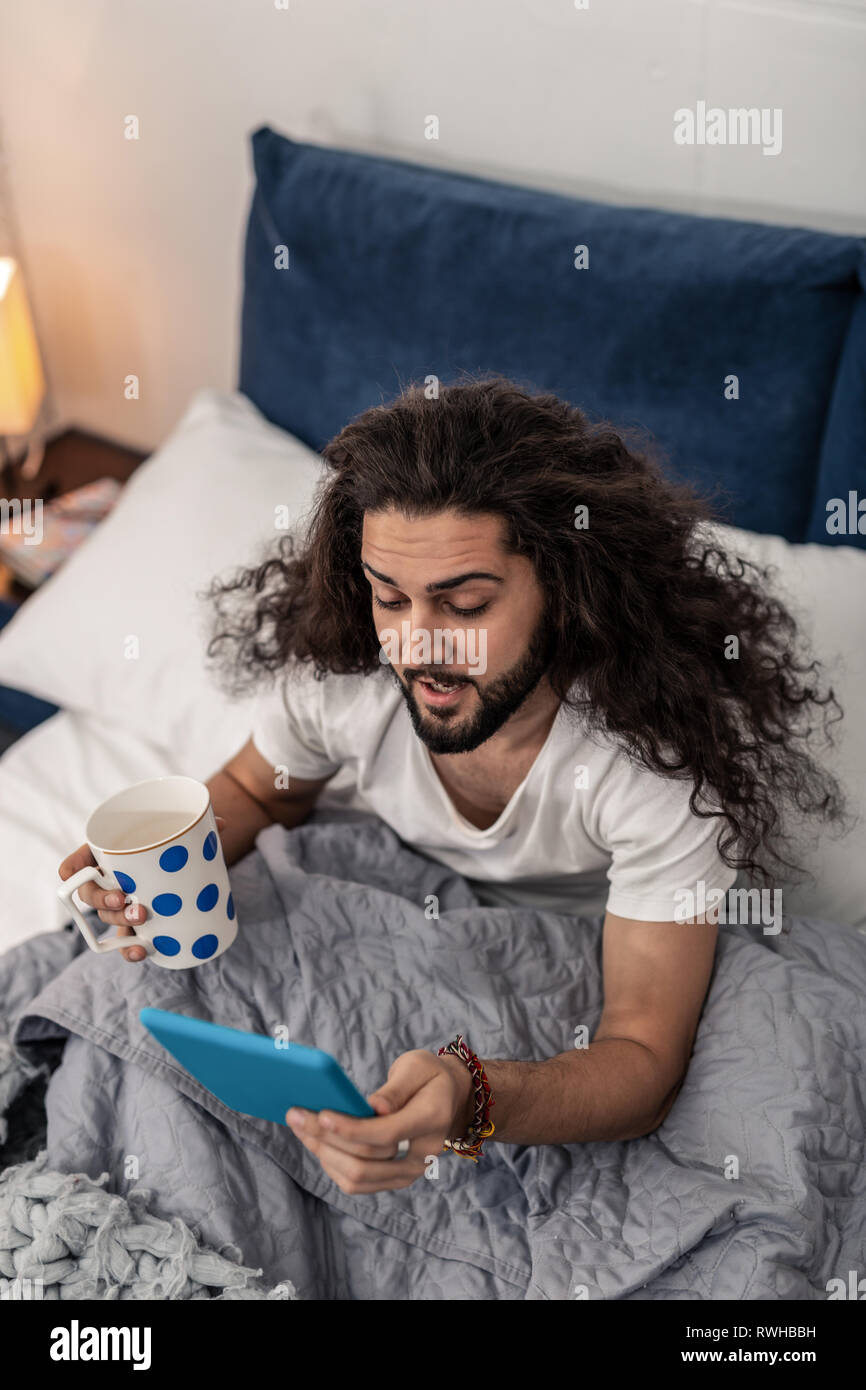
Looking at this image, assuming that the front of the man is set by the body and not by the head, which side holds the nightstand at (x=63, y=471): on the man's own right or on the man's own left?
on the man's own right

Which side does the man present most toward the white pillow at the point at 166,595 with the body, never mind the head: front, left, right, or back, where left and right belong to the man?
right

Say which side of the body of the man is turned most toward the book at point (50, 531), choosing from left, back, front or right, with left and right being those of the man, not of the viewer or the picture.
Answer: right

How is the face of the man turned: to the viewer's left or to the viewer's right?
to the viewer's left

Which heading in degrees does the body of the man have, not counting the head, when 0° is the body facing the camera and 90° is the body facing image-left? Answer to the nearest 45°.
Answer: approximately 45°
